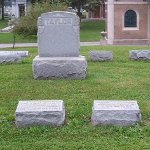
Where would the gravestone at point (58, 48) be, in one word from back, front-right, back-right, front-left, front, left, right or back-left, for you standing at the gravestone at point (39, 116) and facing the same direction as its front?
back

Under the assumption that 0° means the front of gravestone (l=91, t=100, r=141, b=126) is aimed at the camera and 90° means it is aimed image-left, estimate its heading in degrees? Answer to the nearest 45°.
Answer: approximately 0°

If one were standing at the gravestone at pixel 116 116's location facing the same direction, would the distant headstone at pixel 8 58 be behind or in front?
behind

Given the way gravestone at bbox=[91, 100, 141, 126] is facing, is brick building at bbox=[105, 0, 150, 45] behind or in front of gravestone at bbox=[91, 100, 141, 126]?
behind

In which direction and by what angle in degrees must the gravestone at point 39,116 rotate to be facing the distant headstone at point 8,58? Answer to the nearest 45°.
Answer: approximately 180°

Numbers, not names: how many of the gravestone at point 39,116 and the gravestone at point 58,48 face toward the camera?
2

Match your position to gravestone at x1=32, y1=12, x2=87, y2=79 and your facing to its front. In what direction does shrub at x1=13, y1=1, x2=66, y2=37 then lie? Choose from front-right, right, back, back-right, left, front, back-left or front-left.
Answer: back
